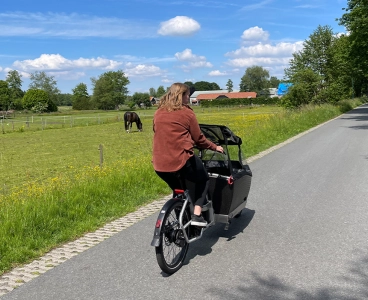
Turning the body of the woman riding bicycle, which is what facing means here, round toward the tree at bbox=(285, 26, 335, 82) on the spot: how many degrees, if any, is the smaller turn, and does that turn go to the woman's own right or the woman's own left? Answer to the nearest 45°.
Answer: approximately 45° to the woman's own left

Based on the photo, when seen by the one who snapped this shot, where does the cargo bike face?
facing away from the viewer and to the right of the viewer

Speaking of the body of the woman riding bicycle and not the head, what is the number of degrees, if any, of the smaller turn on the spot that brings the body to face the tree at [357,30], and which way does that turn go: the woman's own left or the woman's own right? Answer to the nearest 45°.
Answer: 0° — they already face it

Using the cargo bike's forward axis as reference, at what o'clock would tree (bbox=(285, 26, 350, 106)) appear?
The tree is roughly at 11 o'clock from the cargo bike.

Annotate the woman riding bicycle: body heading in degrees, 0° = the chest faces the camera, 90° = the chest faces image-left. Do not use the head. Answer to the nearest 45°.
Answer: approximately 225°

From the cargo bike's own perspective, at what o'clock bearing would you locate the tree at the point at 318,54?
The tree is roughly at 11 o'clock from the cargo bike.
